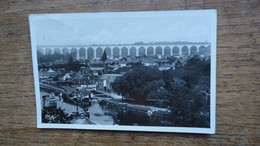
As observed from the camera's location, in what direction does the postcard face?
facing the viewer
